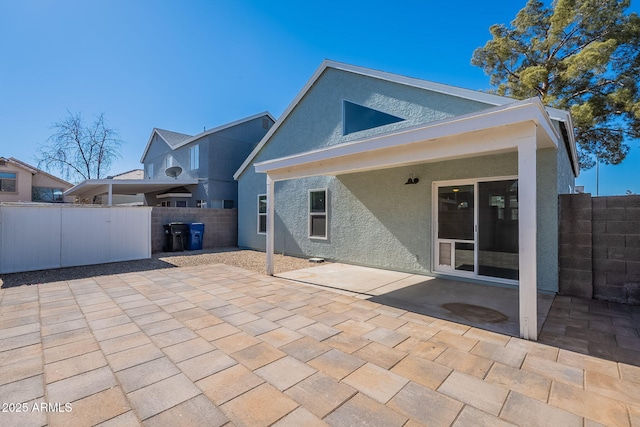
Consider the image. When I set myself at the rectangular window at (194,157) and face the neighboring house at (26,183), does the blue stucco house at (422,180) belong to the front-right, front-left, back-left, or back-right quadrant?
back-left
